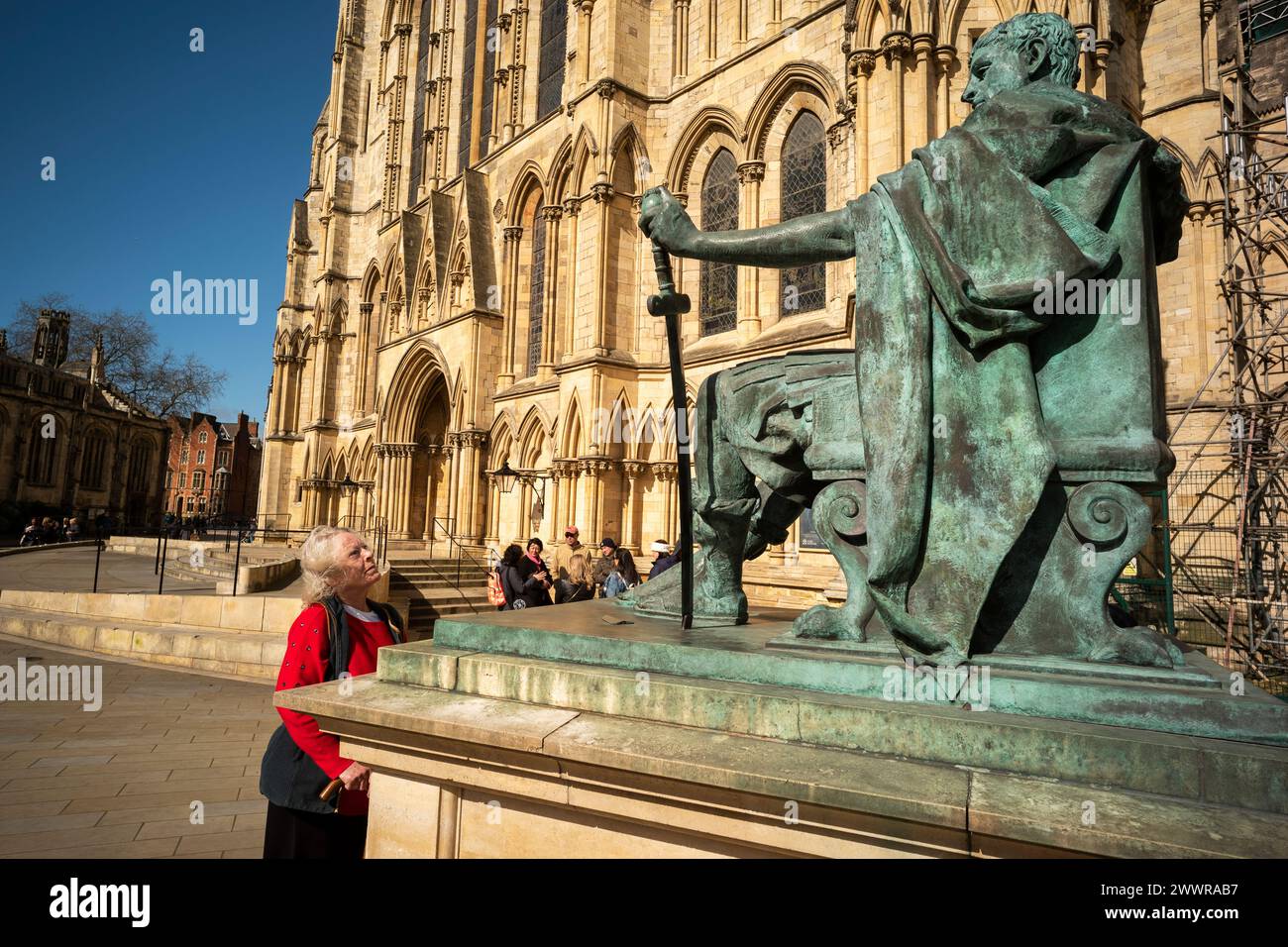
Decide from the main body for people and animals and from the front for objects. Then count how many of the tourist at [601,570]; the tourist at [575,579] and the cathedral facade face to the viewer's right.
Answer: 0

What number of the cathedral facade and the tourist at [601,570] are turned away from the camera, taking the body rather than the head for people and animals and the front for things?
0

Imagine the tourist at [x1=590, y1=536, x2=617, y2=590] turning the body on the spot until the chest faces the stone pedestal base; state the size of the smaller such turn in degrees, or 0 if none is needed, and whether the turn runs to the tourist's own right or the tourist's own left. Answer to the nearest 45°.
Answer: approximately 45° to the tourist's own left

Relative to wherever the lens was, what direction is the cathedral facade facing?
facing the viewer and to the left of the viewer

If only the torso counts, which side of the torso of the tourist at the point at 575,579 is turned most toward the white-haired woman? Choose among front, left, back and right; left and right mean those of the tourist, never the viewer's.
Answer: back

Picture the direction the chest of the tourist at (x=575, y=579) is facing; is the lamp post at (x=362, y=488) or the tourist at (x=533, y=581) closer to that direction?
the tourist
